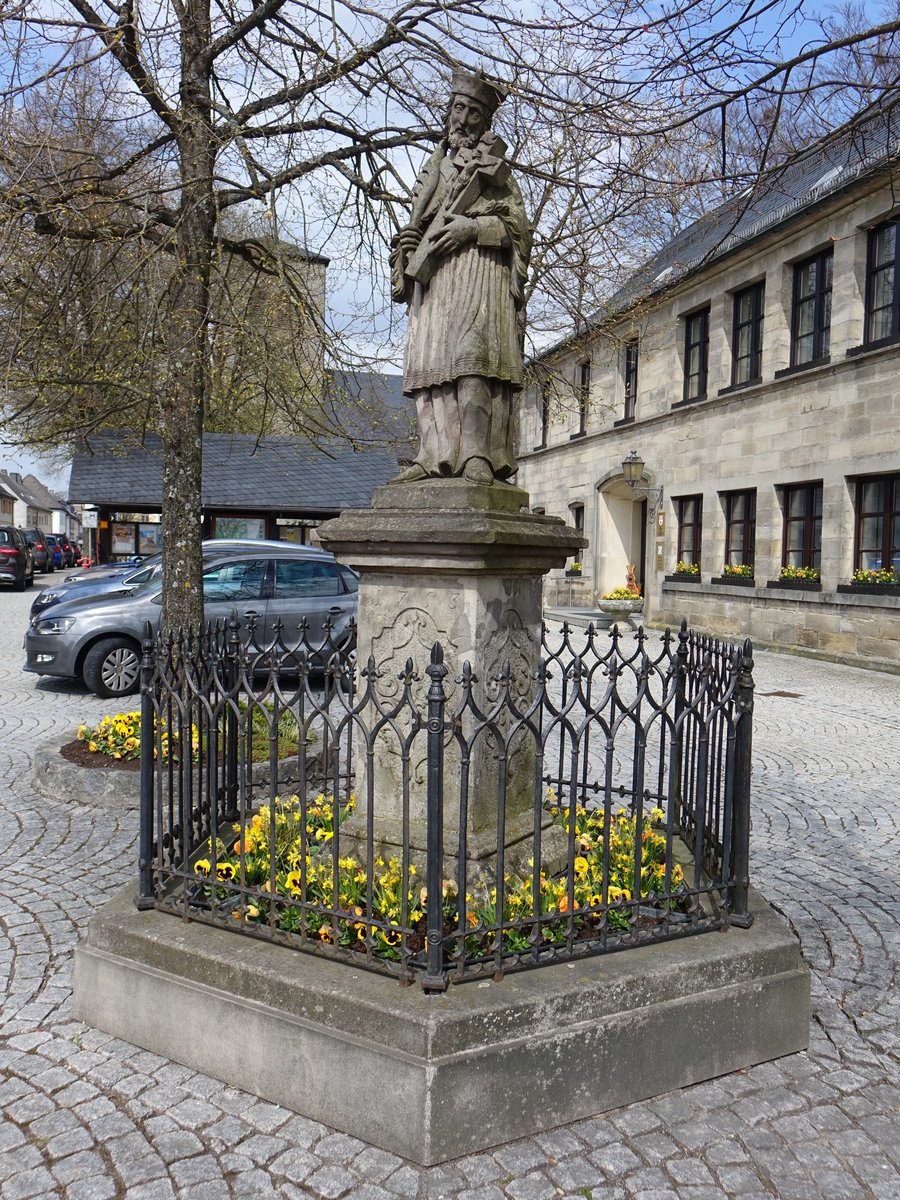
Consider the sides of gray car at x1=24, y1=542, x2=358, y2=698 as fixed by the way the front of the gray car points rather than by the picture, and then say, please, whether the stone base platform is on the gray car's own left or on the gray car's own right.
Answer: on the gray car's own left

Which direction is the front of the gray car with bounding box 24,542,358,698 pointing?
to the viewer's left

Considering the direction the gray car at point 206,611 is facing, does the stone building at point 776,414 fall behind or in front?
behind

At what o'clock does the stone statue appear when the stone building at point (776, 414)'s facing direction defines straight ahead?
The stone statue is roughly at 11 o'clock from the stone building.

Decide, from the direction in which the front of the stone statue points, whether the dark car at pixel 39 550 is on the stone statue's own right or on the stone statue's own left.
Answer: on the stone statue's own right

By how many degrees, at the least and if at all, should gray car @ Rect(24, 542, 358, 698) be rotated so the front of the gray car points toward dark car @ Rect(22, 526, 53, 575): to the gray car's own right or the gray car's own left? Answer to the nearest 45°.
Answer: approximately 90° to the gray car's own right

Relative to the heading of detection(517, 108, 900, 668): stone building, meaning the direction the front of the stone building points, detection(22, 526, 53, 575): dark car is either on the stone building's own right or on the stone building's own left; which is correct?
on the stone building's own right

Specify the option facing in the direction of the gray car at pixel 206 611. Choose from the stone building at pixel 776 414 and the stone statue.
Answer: the stone building

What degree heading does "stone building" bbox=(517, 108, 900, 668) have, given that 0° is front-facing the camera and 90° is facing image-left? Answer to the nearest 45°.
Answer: approximately 45°

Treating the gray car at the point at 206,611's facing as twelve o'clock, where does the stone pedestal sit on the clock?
The stone pedestal is roughly at 9 o'clock from the gray car.

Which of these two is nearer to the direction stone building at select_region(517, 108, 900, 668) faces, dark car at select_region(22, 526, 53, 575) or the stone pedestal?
the stone pedestal

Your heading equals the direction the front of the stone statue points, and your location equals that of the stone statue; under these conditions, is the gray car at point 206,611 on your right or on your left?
on your right
